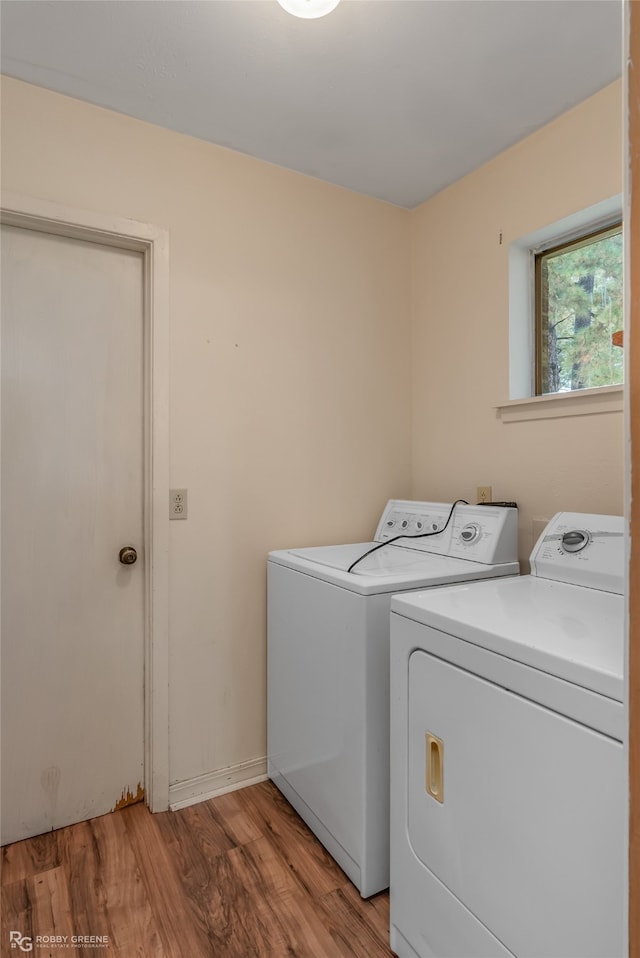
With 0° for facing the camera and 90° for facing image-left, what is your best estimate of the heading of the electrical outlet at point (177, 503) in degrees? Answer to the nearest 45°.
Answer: approximately 0°

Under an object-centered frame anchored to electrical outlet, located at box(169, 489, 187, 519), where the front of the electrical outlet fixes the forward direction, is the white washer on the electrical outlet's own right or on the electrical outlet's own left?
on the electrical outlet's own left

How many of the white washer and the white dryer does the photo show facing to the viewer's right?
0

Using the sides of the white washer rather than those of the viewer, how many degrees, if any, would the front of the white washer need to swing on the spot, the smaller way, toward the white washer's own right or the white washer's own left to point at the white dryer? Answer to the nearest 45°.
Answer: approximately 90° to the white washer's own left

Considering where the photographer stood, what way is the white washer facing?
facing the viewer and to the left of the viewer

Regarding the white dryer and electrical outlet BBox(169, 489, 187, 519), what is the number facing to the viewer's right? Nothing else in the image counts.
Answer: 0

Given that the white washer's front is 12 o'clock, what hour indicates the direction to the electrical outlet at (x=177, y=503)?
The electrical outlet is roughly at 2 o'clock from the white washer.

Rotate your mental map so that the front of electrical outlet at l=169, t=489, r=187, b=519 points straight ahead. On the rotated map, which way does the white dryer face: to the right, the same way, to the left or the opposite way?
to the right

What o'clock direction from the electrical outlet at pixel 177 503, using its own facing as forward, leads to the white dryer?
The white dryer is roughly at 11 o'clock from the electrical outlet.

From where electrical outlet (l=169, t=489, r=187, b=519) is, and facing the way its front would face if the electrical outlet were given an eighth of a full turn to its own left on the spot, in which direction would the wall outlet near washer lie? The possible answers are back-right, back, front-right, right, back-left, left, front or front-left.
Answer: front-left

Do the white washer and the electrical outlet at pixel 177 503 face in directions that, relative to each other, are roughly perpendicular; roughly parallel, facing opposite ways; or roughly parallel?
roughly perpendicular
